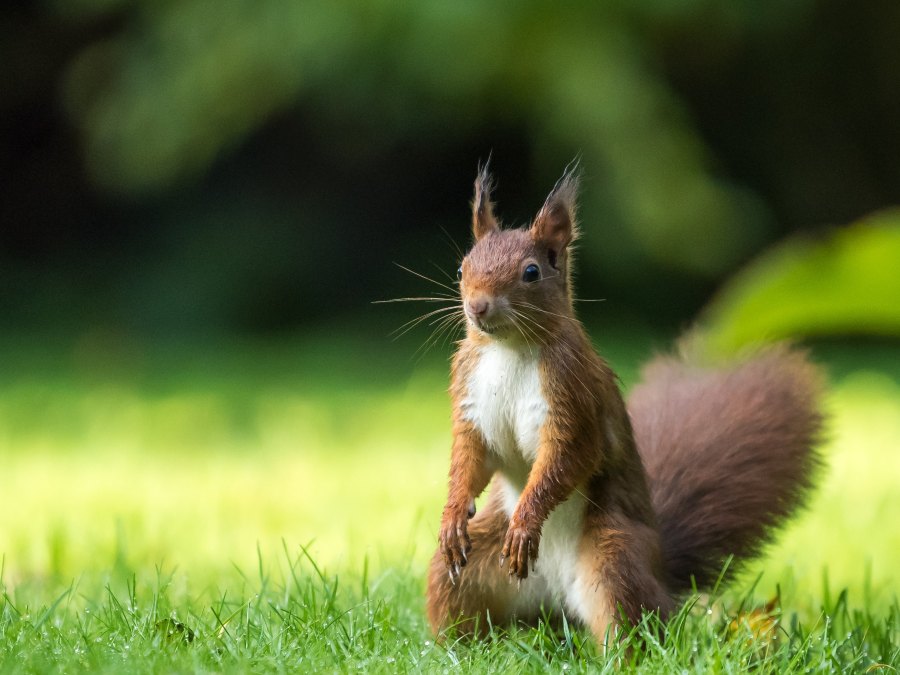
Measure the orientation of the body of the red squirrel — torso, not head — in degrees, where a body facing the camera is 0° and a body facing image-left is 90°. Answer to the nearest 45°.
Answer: approximately 45°
